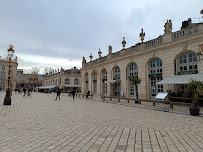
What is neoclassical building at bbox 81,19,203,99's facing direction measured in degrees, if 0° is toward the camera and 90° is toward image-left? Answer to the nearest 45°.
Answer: approximately 45°
